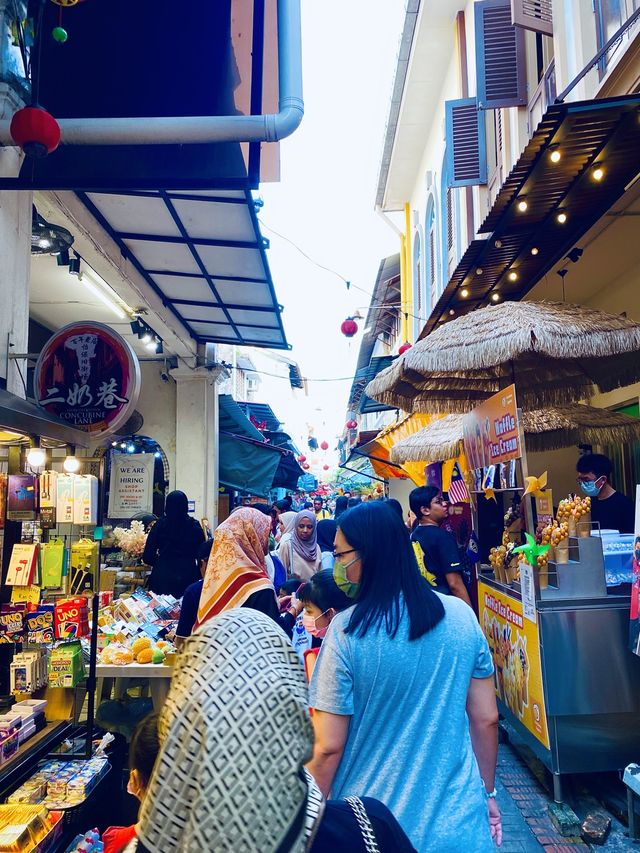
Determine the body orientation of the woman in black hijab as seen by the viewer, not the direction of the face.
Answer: away from the camera

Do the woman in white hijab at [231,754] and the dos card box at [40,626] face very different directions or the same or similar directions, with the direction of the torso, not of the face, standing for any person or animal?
very different directions

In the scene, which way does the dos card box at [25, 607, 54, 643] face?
toward the camera

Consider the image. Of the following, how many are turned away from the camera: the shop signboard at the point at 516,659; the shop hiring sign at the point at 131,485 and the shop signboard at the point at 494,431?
0

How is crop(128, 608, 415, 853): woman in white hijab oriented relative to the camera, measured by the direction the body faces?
away from the camera

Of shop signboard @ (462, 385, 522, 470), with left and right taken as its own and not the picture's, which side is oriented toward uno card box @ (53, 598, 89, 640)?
front

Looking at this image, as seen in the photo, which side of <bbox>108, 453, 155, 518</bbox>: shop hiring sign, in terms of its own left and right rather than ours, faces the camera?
front

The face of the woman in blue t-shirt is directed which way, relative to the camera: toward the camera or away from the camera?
away from the camera

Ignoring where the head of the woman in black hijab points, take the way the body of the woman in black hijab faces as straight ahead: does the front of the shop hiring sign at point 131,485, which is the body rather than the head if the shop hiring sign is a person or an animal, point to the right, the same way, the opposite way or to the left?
the opposite way

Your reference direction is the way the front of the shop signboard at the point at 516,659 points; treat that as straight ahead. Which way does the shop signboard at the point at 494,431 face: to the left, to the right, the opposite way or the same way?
the same way

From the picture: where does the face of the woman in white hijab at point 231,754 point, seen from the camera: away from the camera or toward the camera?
away from the camera

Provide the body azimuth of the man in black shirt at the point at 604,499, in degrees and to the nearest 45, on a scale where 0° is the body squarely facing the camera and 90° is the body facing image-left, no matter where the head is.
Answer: approximately 45°

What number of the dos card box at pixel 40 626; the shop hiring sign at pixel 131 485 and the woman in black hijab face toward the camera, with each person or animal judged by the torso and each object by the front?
2

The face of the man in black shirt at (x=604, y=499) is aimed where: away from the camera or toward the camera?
toward the camera

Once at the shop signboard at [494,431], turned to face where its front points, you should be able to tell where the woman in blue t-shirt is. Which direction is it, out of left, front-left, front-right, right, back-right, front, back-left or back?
front-left

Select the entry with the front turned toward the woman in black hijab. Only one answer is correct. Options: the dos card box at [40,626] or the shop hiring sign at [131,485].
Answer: the shop hiring sign

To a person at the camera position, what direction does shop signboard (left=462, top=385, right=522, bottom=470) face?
facing the viewer and to the left of the viewer

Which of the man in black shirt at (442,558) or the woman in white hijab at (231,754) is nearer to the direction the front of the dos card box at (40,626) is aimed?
the woman in white hijab
